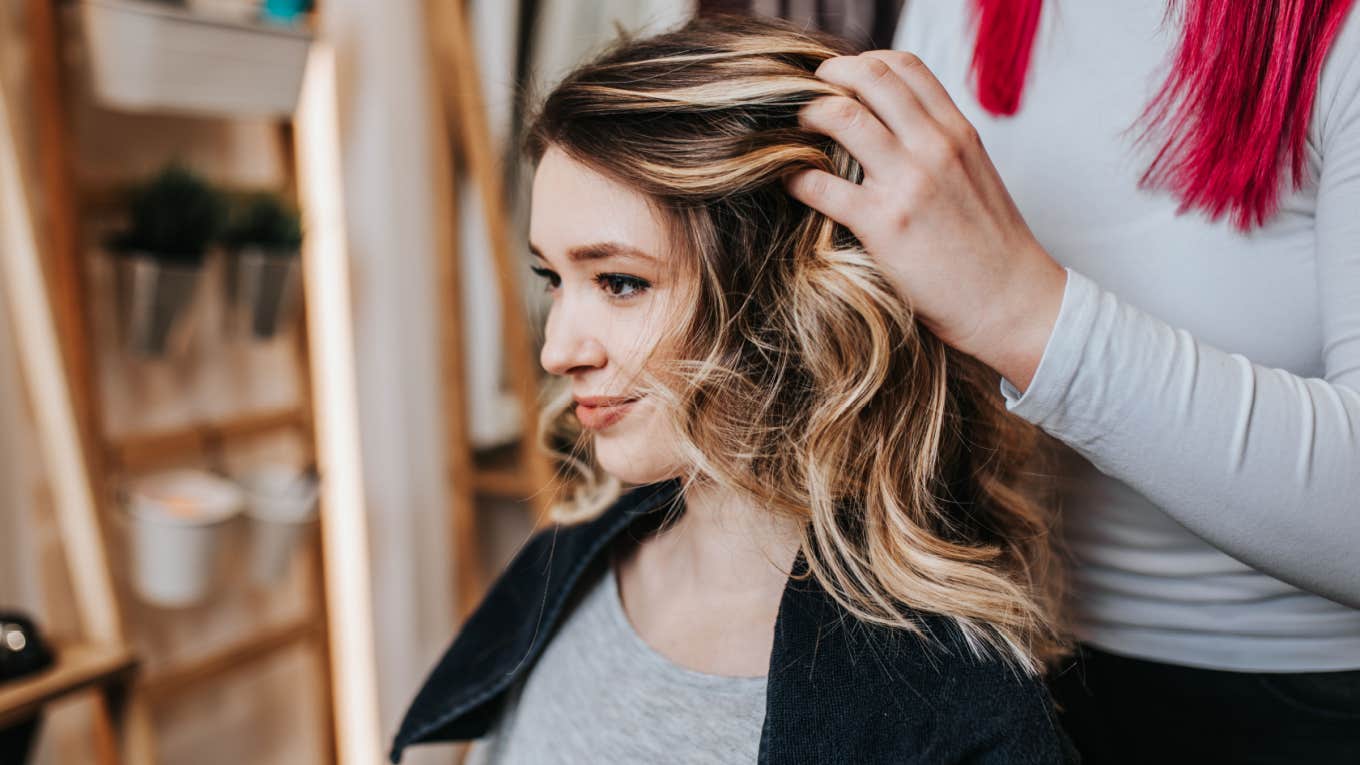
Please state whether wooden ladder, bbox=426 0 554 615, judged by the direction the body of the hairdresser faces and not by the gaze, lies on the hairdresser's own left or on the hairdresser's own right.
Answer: on the hairdresser's own right

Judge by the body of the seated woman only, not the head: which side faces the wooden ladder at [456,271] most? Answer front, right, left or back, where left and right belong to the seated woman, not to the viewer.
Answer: right

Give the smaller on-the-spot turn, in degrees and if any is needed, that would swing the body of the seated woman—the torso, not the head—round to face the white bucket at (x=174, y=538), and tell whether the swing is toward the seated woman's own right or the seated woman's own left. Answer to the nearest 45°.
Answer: approximately 90° to the seated woman's own right

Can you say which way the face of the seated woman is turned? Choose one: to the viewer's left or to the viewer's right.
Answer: to the viewer's left

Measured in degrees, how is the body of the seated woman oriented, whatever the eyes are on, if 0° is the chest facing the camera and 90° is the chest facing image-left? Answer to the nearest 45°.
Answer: approximately 45°

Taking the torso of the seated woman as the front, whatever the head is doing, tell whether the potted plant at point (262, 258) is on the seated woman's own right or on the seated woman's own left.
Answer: on the seated woman's own right
